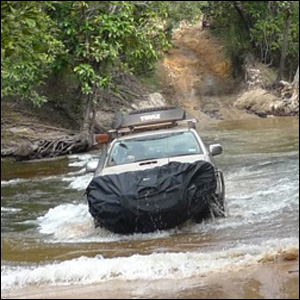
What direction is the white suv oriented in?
toward the camera

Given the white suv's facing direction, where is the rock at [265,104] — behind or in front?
behind

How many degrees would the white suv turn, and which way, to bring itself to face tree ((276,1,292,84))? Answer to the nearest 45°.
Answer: approximately 180°
